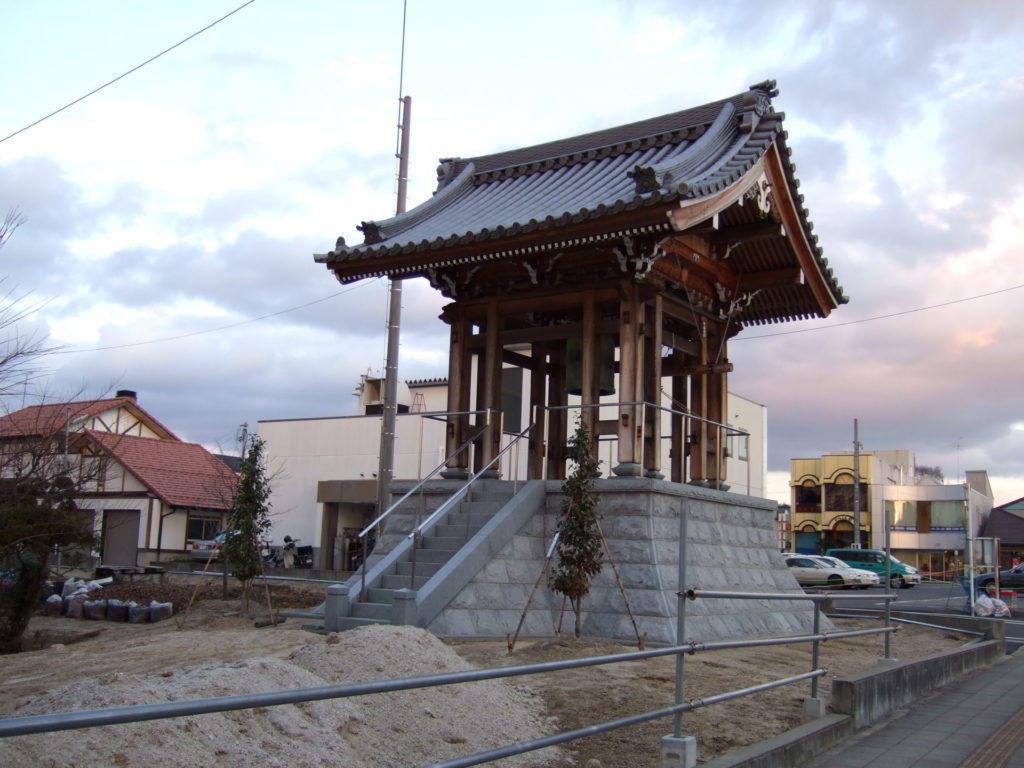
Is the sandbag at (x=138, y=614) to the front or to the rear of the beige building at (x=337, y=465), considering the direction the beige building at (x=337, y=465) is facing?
to the front

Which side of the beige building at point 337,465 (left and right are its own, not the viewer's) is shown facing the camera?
front

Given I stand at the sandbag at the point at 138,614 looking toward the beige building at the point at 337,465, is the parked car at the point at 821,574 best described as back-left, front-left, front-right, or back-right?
front-right

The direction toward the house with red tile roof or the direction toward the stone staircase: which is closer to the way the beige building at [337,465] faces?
the stone staircase

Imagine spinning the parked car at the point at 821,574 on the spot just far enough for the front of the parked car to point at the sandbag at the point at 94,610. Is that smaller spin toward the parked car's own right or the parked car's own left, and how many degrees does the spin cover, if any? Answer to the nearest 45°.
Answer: approximately 90° to the parked car's own right

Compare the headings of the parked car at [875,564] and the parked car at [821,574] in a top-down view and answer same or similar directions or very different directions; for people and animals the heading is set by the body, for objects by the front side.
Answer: same or similar directions

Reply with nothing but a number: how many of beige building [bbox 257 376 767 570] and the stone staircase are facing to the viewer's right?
0

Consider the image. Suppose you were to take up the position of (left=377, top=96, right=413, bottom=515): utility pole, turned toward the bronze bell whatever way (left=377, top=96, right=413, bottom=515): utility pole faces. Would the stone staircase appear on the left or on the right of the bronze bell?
right

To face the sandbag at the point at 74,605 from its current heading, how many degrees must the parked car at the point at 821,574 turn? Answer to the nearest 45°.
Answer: approximately 90° to its right

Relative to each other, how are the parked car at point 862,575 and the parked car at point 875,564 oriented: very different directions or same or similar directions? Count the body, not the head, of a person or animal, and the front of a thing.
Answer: same or similar directions

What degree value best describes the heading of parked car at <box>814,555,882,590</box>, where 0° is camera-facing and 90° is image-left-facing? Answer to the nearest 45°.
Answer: approximately 315°

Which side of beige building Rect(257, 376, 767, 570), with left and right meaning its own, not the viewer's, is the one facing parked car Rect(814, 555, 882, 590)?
left

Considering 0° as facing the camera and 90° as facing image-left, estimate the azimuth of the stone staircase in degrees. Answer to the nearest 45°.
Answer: approximately 45°

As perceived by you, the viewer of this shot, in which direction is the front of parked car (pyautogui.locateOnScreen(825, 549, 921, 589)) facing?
facing the viewer and to the right of the viewer
